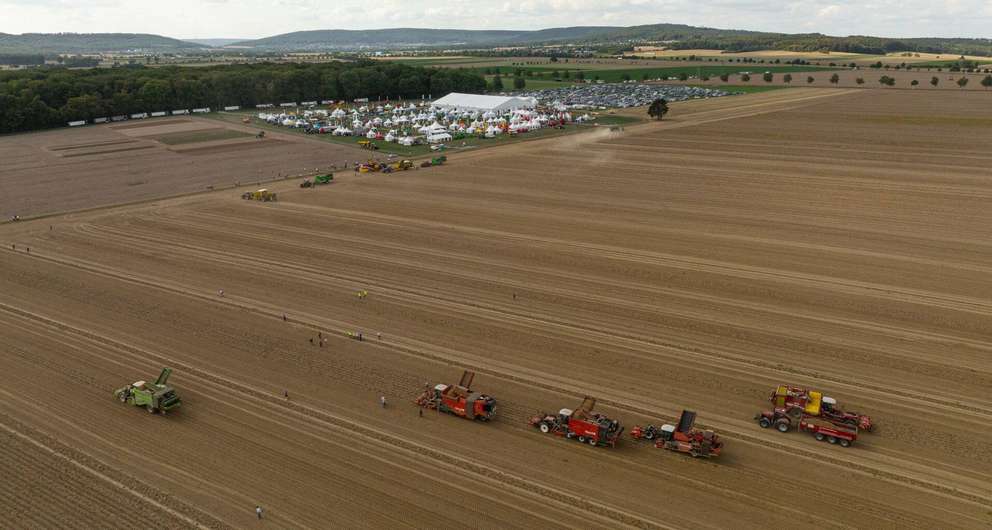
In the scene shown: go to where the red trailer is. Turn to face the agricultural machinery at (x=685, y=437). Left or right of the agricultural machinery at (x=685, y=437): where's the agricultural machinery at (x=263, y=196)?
right

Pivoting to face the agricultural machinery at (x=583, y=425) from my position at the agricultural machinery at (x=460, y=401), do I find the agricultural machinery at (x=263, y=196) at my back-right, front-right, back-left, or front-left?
back-left

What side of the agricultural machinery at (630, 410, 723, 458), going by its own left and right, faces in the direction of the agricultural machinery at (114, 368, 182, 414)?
front

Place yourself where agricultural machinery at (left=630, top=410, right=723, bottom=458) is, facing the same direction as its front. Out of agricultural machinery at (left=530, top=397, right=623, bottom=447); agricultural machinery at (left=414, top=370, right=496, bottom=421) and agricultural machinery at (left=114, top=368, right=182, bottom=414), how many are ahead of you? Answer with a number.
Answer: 3

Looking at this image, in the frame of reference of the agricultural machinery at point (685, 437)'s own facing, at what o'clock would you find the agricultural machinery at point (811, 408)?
the agricultural machinery at point (811, 408) is roughly at 5 o'clock from the agricultural machinery at point (685, 437).

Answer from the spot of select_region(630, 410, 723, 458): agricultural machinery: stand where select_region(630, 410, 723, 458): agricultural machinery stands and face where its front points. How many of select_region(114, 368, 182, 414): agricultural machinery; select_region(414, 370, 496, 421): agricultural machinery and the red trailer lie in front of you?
2

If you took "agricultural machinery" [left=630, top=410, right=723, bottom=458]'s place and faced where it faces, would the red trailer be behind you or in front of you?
behind

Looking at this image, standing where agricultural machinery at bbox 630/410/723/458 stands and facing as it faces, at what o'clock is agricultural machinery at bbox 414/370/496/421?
agricultural machinery at bbox 414/370/496/421 is roughly at 12 o'clock from agricultural machinery at bbox 630/410/723/458.

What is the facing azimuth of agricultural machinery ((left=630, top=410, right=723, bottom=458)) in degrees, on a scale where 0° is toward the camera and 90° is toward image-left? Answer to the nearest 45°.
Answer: approximately 90°

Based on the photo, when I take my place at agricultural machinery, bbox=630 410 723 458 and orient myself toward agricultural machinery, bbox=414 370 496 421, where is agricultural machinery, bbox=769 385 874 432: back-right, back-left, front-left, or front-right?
back-right

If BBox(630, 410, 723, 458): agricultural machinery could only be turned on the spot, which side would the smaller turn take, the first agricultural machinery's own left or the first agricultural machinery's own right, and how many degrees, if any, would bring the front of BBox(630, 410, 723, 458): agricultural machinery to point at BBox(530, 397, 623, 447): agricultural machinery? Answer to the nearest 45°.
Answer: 0° — it already faces it
